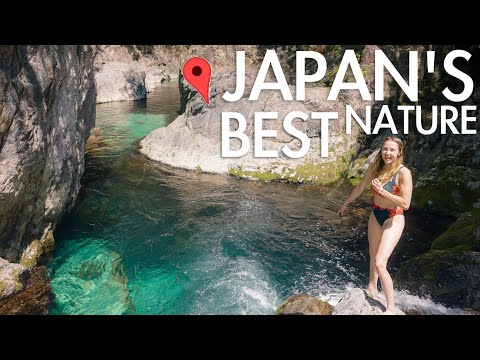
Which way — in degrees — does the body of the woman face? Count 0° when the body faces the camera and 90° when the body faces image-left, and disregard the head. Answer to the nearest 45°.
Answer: approximately 45°

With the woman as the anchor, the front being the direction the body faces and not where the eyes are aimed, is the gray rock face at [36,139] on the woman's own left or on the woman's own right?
on the woman's own right
